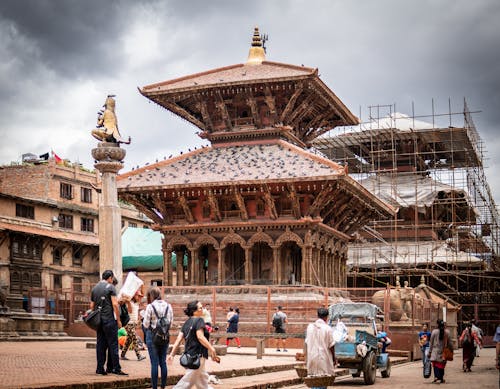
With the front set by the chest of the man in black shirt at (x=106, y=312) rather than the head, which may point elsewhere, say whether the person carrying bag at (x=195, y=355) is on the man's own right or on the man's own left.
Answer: on the man's own right

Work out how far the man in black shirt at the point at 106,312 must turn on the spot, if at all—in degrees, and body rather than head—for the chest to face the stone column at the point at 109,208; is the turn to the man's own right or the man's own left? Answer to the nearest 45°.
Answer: approximately 45° to the man's own left

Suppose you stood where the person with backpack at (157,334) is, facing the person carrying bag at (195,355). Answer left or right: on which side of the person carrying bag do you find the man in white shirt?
left

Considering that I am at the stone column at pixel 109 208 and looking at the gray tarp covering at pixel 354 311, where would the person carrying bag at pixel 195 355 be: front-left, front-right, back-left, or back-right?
front-right

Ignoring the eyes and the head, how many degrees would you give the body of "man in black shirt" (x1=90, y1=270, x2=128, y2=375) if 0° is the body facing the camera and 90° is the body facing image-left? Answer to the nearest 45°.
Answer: approximately 225°

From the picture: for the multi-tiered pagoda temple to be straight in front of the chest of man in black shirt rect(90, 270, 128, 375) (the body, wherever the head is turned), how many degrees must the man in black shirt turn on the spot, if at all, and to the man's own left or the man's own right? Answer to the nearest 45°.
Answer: approximately 45° to the man's own left

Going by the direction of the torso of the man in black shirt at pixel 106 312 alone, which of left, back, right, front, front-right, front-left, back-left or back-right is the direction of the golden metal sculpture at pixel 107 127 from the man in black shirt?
front-left

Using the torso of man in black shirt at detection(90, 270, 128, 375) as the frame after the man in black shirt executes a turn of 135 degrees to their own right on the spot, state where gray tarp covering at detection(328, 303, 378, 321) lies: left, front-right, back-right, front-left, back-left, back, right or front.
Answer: back-left

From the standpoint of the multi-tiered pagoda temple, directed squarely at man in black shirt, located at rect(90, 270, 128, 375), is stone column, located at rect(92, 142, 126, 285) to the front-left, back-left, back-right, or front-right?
front-right

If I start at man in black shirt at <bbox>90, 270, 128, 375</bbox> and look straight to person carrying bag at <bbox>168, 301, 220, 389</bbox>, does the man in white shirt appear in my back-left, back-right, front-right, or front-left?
front-left

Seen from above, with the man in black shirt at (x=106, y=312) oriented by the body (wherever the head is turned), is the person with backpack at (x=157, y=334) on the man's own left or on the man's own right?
on the man's own right
